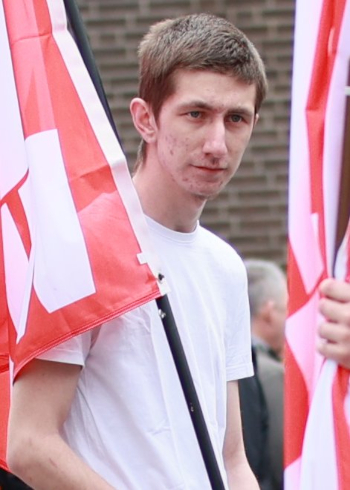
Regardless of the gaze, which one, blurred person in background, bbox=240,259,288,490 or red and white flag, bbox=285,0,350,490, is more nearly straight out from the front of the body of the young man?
the red and white flag

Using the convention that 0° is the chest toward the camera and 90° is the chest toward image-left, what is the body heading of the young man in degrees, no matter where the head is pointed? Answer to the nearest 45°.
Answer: approximately 315°

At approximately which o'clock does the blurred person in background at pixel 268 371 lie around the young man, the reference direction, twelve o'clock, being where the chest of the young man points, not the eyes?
The blurred person in background is roughly at 8 o'clock from the young man.
